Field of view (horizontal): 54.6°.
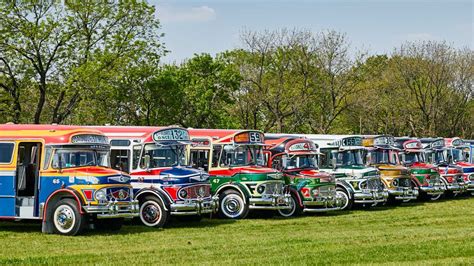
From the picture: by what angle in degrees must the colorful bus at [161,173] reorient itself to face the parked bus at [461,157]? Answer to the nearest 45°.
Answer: approximately 90° to its left

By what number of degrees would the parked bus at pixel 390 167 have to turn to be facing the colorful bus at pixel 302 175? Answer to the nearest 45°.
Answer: approximately 90° to its right

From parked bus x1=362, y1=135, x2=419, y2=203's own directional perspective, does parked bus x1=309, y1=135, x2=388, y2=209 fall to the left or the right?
on its right

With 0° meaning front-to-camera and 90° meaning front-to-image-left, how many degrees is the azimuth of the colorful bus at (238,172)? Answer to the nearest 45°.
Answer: approximately 315°

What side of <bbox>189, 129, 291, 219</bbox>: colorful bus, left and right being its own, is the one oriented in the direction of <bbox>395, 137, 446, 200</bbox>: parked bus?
left

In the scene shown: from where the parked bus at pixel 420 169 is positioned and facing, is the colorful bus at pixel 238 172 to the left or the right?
on its right

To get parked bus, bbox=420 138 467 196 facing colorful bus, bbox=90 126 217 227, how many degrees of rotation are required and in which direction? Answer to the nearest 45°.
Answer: approximately 90° to its right
